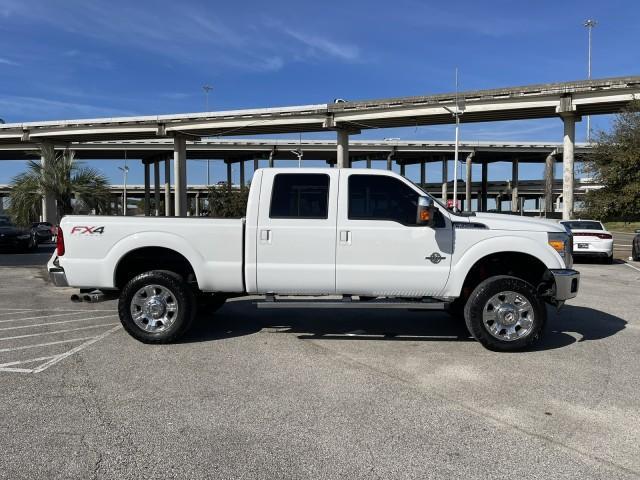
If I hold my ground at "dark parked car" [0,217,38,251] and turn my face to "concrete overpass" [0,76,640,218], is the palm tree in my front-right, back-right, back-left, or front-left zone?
front-left

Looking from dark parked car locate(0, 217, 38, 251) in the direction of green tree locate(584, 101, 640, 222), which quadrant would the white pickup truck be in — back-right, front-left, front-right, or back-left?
front-right

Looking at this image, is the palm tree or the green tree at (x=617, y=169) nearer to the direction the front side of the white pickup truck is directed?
the green tree

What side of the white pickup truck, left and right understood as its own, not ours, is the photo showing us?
right

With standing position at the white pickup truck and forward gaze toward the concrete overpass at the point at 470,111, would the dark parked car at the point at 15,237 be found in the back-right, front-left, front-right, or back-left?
front-left

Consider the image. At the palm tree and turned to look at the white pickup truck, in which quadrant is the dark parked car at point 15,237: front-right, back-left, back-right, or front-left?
front-right

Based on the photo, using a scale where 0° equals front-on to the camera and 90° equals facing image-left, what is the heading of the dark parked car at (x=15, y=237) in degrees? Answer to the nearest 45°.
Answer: approximately 315°

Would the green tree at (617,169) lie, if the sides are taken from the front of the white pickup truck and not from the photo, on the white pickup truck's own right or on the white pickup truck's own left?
on the white pickup truck's own left

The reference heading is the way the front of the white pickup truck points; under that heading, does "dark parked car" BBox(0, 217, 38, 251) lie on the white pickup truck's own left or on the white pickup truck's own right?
on the white pickup truck's own left

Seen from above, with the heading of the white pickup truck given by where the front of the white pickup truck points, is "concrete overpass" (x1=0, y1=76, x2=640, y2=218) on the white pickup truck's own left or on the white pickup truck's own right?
on the white pickup truck's own left

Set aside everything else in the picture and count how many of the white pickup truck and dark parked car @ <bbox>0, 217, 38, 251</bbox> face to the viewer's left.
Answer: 0
